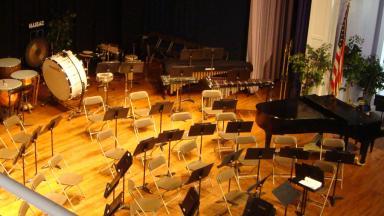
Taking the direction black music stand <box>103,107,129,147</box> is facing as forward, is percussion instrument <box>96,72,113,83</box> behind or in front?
in front

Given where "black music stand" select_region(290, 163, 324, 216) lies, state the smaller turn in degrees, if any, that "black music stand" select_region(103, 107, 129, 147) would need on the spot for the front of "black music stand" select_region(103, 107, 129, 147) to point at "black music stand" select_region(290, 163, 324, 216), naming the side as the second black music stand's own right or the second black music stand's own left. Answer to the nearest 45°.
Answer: approximately 180°

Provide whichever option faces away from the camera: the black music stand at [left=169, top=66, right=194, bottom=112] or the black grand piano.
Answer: the black music stand

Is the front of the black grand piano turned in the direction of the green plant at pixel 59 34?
no

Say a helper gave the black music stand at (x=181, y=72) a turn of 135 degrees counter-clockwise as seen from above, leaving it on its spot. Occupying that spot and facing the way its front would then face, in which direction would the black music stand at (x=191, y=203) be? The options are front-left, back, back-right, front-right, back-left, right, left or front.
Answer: front-left

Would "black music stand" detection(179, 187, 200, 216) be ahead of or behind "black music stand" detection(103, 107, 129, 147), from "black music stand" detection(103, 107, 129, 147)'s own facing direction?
behind

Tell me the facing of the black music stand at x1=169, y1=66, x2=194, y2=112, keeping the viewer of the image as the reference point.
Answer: facing away from the viewer

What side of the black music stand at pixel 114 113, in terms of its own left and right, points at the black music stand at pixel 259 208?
back

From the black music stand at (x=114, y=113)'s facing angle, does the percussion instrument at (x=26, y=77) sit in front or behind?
in front

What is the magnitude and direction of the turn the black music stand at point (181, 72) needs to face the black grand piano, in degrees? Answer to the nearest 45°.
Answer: approximately 135° to its right

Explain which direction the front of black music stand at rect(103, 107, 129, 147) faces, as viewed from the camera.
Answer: facing away from the viewer and to the left of the viewer

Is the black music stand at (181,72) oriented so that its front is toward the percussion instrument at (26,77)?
no
